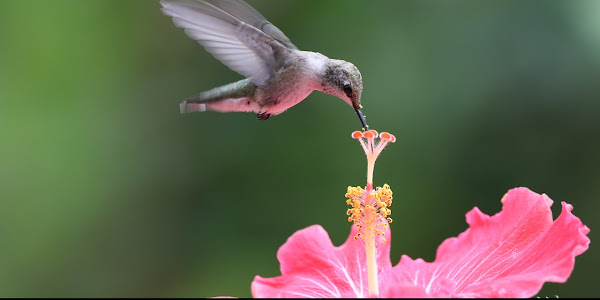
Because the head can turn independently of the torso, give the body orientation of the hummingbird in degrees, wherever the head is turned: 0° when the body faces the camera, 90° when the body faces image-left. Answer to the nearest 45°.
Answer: approximately 270°
